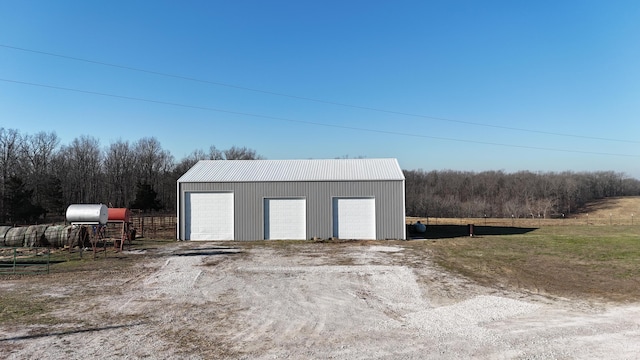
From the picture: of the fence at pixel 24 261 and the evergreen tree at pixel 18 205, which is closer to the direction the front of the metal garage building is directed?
the fence

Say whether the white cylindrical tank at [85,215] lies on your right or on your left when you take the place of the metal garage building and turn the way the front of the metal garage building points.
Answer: on your right

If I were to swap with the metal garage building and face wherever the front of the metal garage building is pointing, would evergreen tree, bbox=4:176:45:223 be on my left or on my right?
on my right

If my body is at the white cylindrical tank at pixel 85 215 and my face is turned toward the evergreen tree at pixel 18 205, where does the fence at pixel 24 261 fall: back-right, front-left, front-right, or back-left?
back-left

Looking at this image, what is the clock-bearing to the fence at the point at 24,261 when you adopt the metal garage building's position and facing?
The fence is roughly at 2 o'clock from the metal garage building.

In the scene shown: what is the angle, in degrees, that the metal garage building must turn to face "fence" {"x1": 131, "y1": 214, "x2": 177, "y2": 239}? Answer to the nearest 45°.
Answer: approximately 135° to its right

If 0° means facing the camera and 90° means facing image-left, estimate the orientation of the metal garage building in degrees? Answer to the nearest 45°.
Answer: approximately 0°

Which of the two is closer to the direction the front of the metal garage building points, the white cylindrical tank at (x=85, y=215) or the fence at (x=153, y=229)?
the white cylindrical tank
